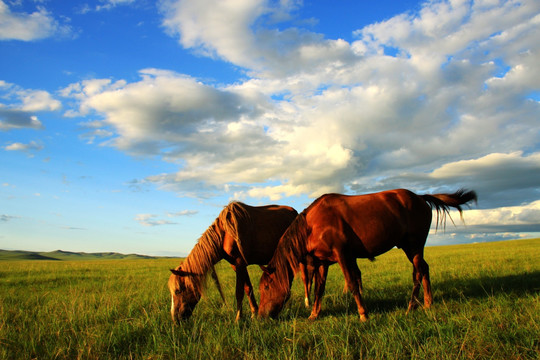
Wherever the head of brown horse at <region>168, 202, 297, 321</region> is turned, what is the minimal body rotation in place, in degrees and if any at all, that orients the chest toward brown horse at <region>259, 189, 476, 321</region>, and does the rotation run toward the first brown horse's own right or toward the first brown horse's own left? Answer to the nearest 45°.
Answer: approximately 180°

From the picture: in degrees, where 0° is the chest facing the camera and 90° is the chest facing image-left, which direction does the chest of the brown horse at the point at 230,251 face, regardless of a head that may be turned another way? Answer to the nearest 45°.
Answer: approximately 90°
